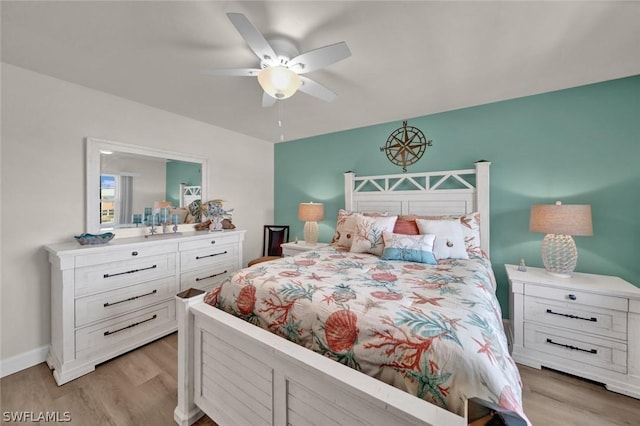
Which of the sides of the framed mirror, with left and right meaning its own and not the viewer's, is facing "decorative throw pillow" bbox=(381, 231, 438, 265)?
front

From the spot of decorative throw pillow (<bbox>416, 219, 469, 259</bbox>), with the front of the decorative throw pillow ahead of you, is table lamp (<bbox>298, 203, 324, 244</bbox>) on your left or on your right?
on your right

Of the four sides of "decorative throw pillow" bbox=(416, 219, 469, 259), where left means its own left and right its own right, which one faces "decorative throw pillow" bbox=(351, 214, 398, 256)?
right

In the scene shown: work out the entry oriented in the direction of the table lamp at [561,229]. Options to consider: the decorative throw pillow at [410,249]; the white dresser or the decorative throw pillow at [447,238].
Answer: the white dresser

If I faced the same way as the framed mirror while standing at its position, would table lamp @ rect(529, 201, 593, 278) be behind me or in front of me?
in front

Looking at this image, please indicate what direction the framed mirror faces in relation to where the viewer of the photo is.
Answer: facing the viewer and to the right of the viewer

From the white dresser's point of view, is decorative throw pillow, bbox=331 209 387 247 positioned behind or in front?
in front

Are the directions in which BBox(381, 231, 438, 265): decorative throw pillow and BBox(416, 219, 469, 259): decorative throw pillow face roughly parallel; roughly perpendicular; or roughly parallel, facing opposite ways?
roughly parallel

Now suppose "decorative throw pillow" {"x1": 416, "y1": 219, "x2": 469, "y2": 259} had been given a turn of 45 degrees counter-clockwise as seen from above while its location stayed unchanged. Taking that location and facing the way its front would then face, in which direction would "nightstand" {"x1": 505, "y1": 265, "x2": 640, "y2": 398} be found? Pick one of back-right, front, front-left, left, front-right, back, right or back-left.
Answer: front-left

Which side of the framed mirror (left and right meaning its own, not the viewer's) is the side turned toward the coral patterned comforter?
front

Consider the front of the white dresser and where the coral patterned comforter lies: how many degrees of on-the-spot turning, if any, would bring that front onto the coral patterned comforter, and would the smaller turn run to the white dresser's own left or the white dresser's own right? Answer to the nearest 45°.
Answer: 0° — it already faces it

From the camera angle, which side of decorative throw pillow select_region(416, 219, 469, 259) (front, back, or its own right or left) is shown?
front

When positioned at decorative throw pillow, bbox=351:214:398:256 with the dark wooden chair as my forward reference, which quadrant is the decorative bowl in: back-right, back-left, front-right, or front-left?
front-left

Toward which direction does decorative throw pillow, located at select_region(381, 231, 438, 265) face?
toward the camera

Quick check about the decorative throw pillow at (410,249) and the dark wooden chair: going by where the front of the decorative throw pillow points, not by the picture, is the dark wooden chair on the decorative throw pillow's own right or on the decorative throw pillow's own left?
on the decorative throw pillow's own right
